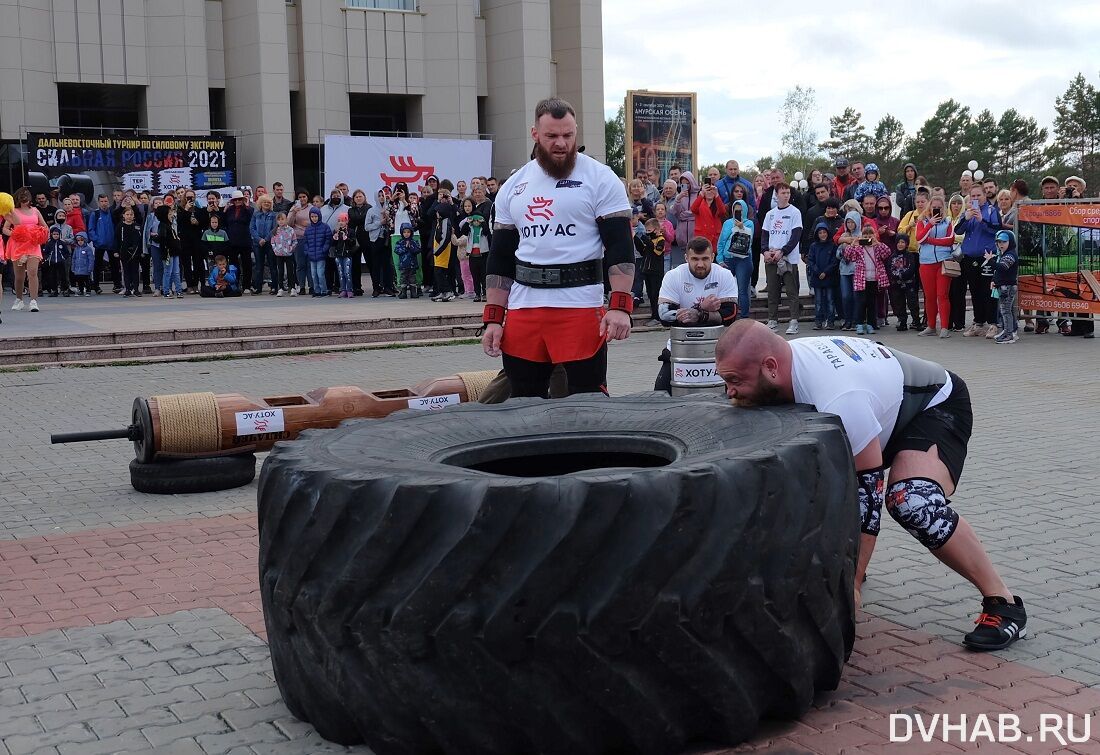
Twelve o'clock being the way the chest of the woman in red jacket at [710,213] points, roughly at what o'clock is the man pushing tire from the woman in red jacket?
The man pushing tire is roughly at 12 o'clock from the woman in red jacket.

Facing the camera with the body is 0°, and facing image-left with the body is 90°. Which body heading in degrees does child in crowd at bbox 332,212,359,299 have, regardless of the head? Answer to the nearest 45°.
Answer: approximately 0°

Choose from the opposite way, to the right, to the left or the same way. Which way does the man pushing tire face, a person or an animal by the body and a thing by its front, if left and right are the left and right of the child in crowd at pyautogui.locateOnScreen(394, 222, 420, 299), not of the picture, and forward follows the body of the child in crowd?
to the right

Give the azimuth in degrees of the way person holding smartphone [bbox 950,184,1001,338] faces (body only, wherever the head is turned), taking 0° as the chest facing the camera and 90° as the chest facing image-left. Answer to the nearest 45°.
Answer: approximately 45°

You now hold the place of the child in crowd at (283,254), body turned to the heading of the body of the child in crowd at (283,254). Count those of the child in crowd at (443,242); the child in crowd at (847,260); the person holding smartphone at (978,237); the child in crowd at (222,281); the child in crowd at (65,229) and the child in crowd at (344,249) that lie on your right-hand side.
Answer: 2

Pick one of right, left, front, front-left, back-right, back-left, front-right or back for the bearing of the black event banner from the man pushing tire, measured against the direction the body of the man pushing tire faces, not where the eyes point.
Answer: front-right

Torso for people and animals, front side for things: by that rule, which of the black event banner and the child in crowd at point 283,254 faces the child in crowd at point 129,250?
the black event banner
